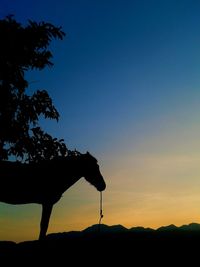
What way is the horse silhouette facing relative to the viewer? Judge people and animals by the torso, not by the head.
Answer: to the viewer's right
